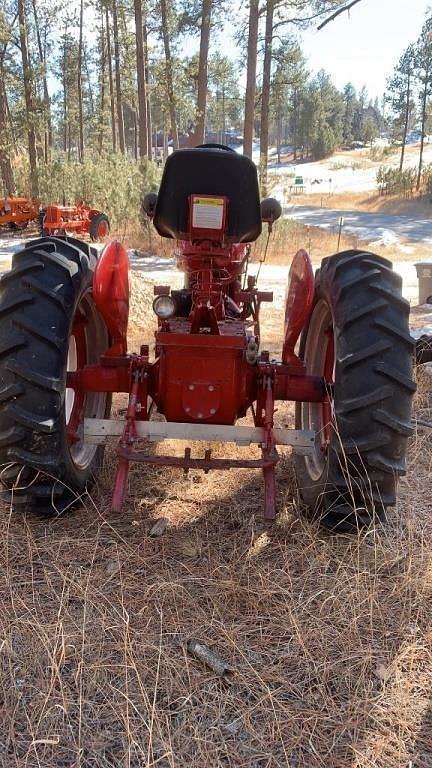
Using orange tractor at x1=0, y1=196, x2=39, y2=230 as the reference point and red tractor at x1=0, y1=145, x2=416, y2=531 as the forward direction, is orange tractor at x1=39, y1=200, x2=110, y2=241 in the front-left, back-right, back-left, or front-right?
front-left

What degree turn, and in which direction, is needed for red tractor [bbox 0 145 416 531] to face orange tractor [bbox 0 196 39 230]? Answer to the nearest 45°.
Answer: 0° — it already faces it

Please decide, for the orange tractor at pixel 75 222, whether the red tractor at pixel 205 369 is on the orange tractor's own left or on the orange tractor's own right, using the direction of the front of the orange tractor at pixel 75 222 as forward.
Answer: on the orange tractor's own left

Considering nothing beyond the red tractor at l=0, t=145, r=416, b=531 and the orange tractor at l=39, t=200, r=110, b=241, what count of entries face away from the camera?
1

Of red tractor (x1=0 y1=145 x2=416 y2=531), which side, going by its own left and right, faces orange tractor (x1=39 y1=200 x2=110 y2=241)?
front

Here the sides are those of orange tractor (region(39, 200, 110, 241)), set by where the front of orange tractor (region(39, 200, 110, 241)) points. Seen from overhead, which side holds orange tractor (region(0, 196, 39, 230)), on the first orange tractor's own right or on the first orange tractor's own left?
on the first orange tractor's own right

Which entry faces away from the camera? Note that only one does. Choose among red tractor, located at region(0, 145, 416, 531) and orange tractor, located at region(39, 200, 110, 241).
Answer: red tractor, located at region(0, 145, 416, 531)

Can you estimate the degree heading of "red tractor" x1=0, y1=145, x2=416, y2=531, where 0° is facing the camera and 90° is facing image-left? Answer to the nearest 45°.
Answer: approximately 180°
